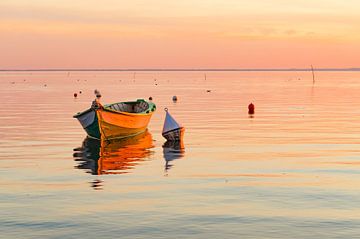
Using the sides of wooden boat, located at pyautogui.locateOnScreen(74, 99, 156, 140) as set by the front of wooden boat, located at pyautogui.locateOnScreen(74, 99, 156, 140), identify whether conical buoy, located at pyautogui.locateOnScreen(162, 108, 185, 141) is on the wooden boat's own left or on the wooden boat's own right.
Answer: on the wooden boat's own left

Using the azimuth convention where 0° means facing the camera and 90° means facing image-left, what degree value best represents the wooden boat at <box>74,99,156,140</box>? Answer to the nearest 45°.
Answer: approximately 45°
